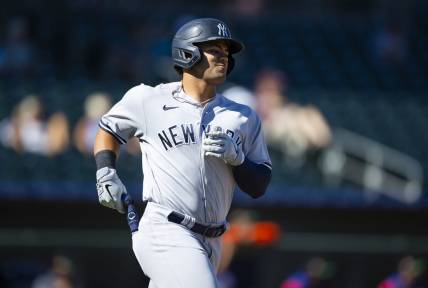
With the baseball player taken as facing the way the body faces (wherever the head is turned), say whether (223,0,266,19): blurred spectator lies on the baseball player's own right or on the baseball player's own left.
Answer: on the baseball player's own left

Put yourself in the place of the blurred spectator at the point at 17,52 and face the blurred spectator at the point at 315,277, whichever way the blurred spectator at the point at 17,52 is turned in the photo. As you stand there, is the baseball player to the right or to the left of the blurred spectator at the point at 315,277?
right

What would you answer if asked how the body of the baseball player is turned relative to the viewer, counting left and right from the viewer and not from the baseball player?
facing the viewer and to the right of the viewer

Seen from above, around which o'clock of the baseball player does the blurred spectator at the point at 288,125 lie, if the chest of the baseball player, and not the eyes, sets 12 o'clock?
The blurred spectator is roughly at 8 o'clock from the baseball player.

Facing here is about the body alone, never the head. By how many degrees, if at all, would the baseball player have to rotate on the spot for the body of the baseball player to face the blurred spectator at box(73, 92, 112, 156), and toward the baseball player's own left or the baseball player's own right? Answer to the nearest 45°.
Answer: approximately 135° to the baseball player's own left

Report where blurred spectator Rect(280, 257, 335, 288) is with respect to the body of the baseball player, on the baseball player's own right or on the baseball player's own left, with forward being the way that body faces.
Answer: on the baseball player's own left

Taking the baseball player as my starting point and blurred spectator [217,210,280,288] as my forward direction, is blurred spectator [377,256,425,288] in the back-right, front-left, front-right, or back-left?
front-right

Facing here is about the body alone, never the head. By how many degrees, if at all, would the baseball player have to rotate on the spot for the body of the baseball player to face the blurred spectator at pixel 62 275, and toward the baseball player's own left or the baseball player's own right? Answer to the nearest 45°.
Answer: approximately 135° to the baseball player's own left

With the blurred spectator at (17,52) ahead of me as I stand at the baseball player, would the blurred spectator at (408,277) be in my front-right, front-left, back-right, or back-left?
front-right
